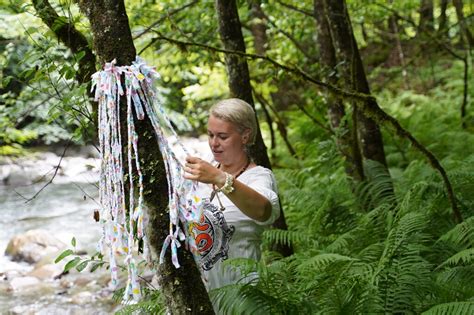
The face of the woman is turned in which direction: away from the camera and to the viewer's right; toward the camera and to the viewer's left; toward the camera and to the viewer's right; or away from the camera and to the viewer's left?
toward the camera and to the viewer's left

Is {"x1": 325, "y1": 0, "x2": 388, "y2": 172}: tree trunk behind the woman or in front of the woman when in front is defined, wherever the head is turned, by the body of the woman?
behind

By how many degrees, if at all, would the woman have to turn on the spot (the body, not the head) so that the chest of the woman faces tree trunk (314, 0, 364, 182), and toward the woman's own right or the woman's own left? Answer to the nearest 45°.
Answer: approximately 135° to the woman's own right

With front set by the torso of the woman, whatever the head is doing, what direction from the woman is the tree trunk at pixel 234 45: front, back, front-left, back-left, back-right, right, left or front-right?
back-right

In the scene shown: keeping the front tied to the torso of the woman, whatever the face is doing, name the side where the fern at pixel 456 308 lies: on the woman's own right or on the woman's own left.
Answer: on the woman's own left

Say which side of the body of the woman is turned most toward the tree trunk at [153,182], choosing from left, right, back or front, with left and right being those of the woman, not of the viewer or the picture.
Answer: front

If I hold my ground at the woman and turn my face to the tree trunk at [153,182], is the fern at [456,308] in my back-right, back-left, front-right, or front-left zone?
back-left

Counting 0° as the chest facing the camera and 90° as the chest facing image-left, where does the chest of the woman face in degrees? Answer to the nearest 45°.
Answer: approximately 45°
